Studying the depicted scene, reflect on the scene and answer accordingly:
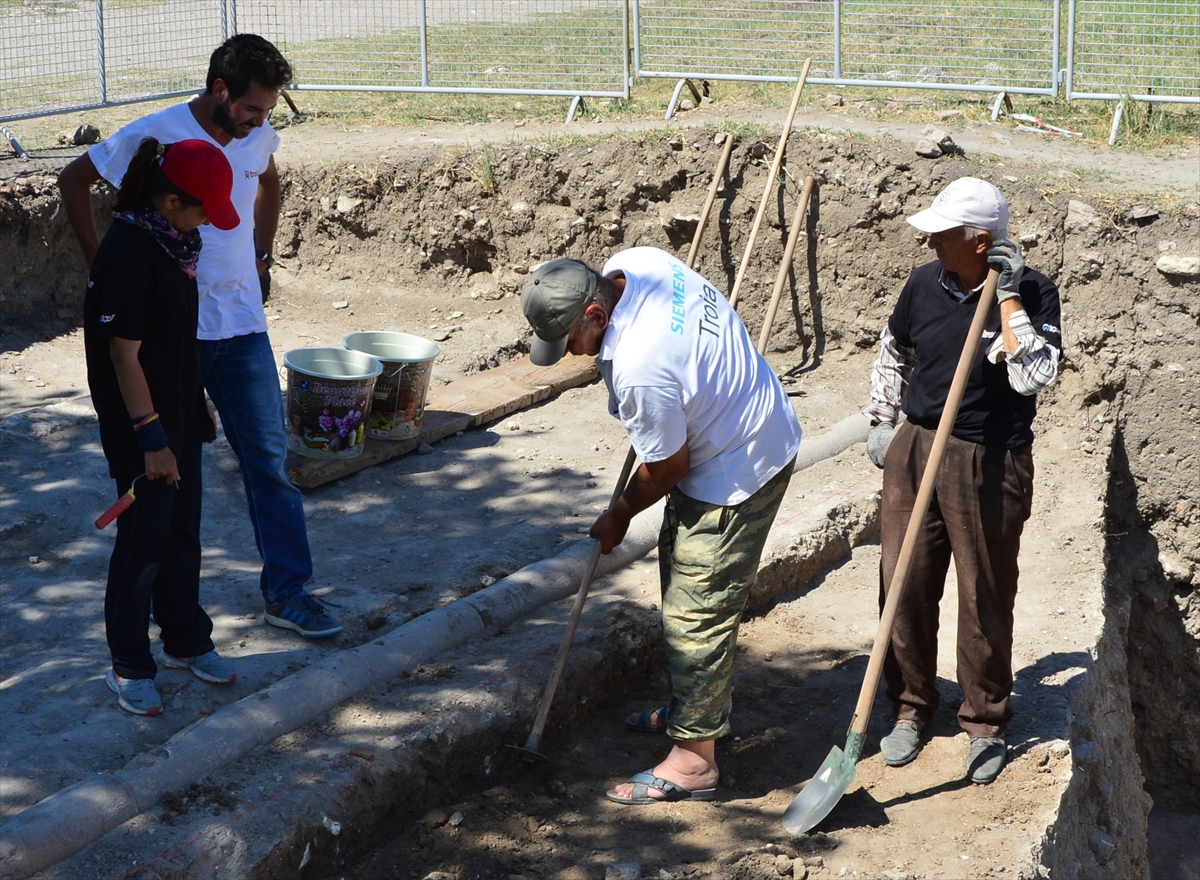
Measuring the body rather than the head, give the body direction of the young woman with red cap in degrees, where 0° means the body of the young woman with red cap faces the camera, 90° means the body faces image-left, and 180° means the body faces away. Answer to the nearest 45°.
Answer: approximately 315°

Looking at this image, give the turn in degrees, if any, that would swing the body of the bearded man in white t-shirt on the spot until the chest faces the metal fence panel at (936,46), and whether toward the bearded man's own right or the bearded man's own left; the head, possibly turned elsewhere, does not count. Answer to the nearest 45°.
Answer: approximately 90° to the bearded man's own left

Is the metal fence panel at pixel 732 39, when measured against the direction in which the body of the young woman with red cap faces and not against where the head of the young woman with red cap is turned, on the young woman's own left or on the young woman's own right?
on the young woman's own left

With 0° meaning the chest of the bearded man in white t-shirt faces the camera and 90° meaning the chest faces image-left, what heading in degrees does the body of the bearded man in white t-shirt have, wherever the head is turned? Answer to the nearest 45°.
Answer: approximately 315°

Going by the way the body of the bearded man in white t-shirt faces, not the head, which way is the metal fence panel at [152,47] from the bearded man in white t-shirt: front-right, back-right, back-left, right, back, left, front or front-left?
back-left

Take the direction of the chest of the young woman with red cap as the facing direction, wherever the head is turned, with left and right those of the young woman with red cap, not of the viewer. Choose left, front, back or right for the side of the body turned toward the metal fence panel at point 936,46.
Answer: left

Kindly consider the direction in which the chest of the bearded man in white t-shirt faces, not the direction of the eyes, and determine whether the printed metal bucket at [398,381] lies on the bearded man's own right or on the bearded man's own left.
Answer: on the bearded man's own left
